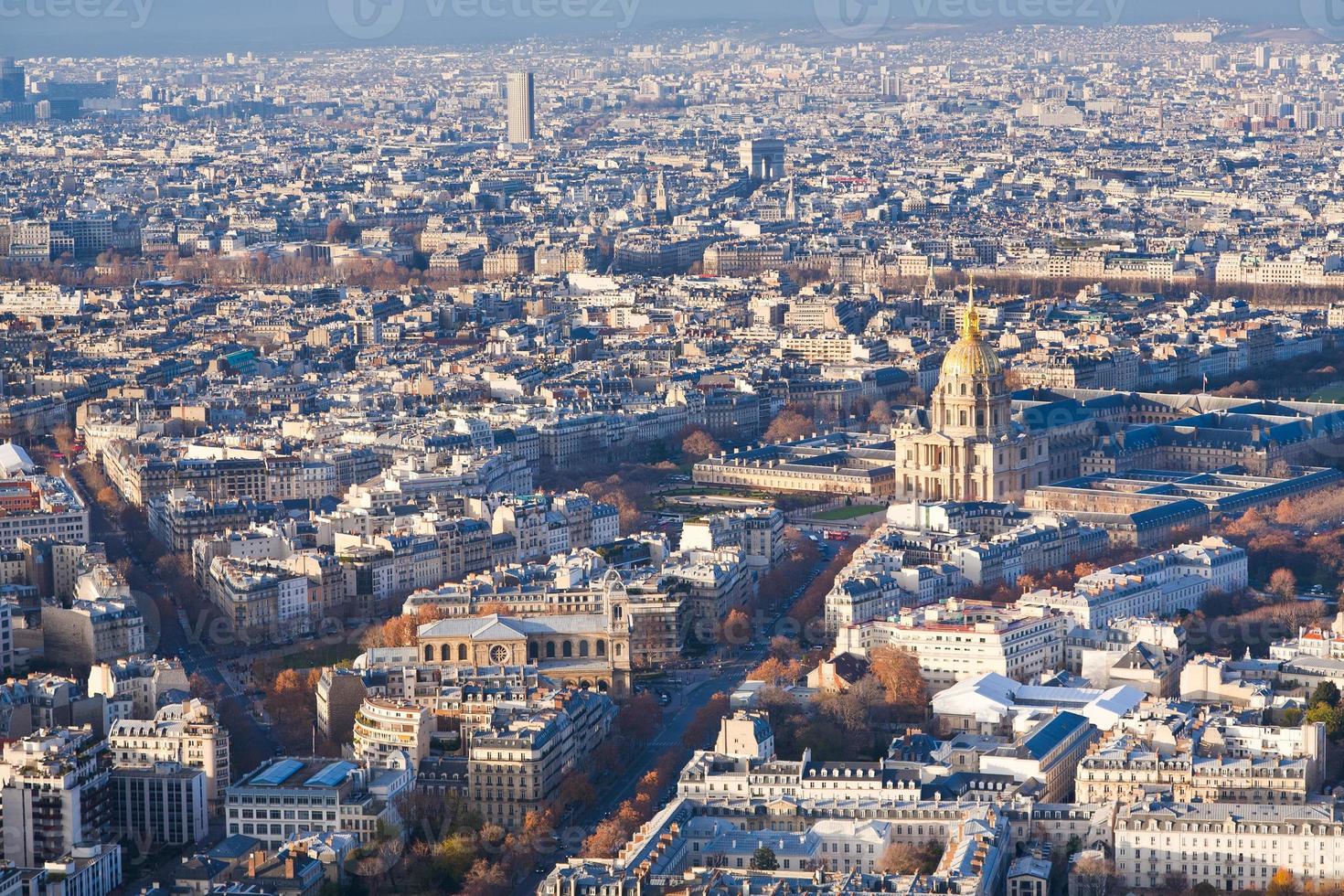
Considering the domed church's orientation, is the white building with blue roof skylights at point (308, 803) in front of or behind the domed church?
in front

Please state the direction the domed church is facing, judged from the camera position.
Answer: facing the viewer and to the left of the viewer

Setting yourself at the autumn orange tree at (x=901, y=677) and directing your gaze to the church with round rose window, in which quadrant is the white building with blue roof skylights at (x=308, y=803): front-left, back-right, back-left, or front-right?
front-left

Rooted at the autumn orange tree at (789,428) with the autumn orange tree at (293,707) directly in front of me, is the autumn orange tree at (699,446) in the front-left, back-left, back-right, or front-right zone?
front-right

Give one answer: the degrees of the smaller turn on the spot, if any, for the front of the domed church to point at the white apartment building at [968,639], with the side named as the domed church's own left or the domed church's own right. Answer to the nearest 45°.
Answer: approximately 45° to the domed church's own left
